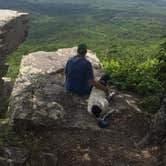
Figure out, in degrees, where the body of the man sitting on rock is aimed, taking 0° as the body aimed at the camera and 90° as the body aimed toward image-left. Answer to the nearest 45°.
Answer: approximately 180°

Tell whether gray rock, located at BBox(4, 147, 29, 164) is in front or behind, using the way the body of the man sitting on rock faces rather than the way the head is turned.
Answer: behind

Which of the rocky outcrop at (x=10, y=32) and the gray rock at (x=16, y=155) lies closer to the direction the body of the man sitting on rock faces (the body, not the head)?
the rocky outcrop

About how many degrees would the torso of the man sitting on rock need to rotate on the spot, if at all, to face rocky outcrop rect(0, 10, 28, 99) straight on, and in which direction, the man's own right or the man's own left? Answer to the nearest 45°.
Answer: approximately 45° to the man's own left

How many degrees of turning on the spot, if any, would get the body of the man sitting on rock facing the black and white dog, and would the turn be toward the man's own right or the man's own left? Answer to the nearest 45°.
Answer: approximately 135° to the man's own right

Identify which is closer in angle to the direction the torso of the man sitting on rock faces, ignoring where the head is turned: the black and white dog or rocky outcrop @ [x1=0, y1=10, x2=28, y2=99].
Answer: the rocky outcrop

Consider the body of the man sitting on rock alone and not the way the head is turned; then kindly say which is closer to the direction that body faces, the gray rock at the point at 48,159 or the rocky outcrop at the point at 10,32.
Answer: the rocky outcrop
